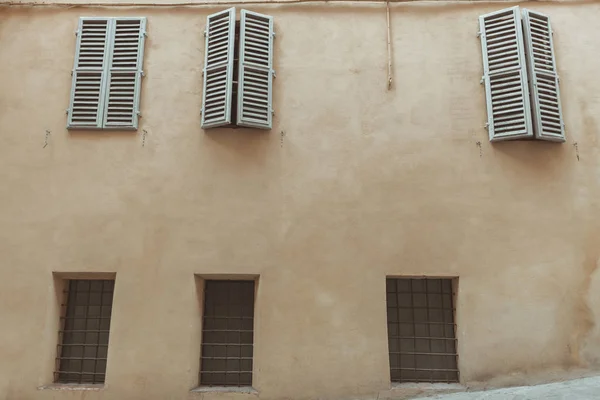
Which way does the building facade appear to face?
toward the camera
